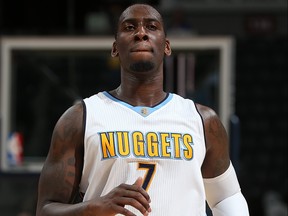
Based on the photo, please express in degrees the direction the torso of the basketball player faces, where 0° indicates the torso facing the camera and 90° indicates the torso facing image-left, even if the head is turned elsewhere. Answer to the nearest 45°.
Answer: approximately 0°
